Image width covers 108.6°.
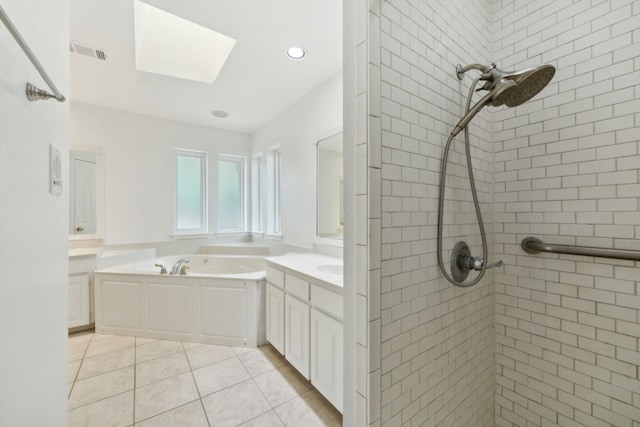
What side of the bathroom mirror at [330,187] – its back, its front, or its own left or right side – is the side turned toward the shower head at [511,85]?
left

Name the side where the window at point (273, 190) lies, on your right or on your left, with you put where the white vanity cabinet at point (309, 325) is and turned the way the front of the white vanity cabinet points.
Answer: on your right

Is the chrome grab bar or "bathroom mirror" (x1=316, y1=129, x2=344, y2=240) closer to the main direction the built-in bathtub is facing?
the chrome grab bar

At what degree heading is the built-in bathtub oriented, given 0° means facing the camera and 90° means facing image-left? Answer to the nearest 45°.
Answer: approximately 0°

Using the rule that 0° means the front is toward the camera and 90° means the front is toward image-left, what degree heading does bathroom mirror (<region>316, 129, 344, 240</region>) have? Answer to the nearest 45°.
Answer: approximately 45°

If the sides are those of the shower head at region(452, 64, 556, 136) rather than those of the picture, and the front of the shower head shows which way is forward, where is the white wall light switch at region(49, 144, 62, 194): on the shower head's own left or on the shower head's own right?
on the shower head's own right

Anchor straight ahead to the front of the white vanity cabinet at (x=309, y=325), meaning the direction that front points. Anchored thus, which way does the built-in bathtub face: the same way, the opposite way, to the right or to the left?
to the left
